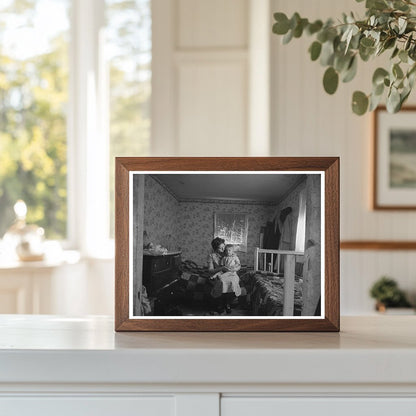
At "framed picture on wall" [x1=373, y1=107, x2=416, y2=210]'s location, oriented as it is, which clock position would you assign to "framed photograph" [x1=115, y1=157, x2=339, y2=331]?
The framed photograph is roughly at 12 o'clock from the framed picture on wall.

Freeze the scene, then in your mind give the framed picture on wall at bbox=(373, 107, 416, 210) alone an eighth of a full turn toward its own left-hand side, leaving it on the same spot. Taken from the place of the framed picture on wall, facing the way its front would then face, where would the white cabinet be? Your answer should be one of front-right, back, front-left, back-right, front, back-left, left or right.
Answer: front-right

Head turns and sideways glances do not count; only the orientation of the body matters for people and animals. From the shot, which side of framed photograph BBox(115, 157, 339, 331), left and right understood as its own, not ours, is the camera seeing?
front

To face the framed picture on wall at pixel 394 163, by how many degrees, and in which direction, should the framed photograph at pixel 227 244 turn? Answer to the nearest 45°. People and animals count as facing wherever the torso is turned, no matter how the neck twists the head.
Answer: approximately 180°

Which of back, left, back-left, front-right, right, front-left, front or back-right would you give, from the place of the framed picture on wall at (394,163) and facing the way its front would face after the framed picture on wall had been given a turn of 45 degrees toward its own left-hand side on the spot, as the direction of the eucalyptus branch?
front-right

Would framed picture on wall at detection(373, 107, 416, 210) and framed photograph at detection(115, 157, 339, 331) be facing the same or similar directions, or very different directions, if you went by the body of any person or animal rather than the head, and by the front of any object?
same or similar directions
